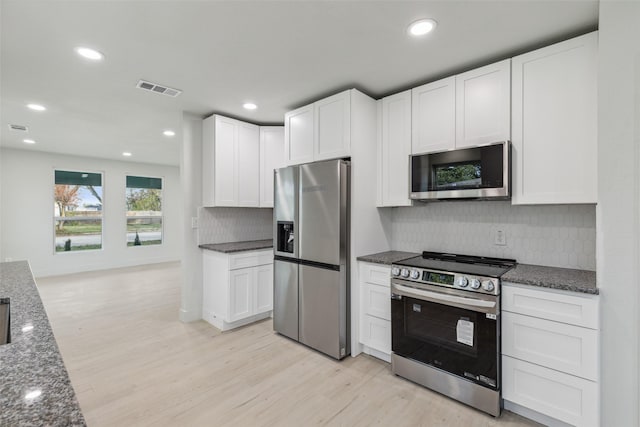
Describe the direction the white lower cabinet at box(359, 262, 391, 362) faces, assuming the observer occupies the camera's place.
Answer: facing the viewer and to the left of the viewer

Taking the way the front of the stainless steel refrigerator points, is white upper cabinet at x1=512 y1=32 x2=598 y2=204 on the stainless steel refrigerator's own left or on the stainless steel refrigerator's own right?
on the stainless steel refrigerator's own left

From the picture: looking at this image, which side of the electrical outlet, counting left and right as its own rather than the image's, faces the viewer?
front

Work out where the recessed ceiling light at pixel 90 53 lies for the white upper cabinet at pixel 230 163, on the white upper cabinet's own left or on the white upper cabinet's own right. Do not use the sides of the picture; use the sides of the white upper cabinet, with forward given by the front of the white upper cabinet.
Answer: on the white upper cabinet's own right

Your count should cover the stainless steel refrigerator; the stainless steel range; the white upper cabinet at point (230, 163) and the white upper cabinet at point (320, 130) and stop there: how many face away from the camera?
0

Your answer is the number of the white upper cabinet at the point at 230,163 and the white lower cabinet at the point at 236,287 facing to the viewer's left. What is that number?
0

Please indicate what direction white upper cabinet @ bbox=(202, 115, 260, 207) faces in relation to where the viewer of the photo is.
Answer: facing the viewer and to the right of the viewer

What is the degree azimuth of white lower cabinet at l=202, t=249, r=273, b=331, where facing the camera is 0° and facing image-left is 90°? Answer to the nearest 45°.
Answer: approximately 315°
